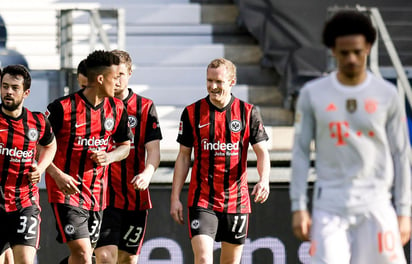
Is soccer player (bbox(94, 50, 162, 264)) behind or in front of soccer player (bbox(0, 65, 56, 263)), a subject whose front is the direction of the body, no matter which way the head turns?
behind

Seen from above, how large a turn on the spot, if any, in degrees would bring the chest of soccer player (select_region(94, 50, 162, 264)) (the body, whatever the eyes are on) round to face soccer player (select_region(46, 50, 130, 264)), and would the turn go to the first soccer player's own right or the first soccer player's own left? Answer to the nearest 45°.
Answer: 0° — they already face them

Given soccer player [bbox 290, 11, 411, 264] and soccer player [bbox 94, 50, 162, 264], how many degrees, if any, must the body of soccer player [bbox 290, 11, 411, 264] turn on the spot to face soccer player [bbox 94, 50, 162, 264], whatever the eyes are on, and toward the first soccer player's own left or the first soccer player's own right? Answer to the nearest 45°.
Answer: approximately 135° to the first soccer player's own right

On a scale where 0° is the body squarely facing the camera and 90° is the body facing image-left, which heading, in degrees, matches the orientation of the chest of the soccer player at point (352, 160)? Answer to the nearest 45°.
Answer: approximately 0°

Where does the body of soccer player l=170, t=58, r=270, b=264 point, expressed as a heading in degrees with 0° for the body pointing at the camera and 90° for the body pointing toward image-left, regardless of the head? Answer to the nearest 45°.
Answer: approximately 0°

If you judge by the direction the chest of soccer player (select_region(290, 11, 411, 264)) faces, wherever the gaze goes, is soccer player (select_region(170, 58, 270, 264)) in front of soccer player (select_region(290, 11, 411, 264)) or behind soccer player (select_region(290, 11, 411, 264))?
behind

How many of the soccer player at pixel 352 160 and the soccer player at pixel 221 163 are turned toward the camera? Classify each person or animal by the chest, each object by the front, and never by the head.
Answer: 2

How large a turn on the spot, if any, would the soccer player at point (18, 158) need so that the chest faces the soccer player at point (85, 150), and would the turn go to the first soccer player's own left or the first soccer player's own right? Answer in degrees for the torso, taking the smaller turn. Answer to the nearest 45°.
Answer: approximately 135° to the first soccer player's own left
